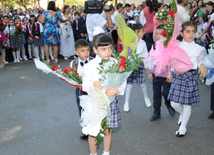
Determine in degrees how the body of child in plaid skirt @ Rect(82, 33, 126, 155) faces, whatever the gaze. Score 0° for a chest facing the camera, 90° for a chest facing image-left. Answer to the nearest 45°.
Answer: approximately 315°

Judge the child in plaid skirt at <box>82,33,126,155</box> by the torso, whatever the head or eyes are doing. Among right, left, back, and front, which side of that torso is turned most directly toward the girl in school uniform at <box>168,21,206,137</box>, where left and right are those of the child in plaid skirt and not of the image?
left

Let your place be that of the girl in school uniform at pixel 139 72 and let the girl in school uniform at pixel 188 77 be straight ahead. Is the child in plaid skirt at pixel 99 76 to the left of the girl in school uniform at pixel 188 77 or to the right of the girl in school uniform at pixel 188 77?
right

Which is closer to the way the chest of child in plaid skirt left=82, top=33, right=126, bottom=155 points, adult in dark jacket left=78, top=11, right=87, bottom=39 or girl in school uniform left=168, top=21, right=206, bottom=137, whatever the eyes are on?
the girl in school uniform

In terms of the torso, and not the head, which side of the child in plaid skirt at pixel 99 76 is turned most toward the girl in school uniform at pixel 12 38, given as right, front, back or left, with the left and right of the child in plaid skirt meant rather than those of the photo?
back

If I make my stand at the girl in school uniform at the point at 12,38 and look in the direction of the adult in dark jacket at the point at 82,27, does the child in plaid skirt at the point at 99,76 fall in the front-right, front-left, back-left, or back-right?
front-right

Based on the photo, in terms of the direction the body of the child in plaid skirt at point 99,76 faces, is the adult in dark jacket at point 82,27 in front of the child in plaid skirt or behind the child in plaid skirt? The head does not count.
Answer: behind

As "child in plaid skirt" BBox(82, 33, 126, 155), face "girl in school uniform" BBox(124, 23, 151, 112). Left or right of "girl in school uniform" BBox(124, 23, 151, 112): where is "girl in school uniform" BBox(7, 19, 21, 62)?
left
